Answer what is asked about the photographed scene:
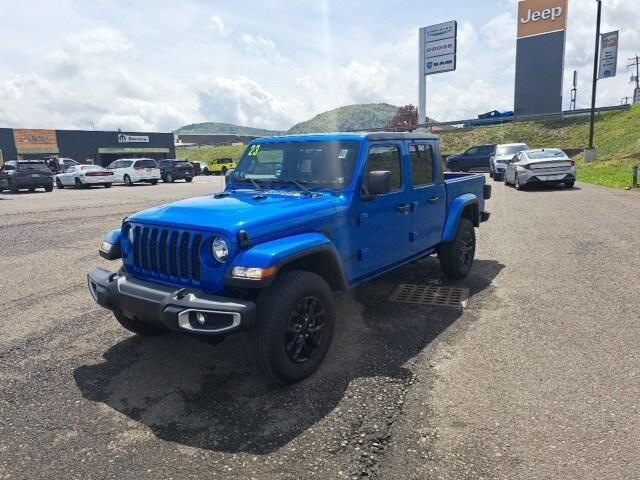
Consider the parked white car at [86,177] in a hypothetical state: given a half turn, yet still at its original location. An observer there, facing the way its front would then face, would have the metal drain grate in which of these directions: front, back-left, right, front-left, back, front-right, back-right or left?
front-right

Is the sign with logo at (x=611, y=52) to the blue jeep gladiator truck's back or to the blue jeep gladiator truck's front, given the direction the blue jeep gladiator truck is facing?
to the back

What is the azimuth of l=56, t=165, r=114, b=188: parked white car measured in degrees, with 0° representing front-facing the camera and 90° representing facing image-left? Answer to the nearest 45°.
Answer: approximately 135°

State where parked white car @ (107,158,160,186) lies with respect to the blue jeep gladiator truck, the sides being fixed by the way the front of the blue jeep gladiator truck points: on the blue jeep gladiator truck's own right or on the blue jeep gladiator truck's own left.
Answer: on the blue jeep gladiator truck's own right

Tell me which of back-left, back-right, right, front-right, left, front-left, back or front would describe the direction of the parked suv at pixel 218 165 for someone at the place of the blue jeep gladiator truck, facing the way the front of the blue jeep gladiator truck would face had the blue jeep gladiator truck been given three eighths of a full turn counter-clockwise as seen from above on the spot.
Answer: left
